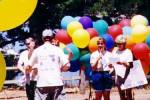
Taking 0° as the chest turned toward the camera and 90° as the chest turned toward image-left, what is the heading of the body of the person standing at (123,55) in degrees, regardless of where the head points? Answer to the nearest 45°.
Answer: approximately 45°

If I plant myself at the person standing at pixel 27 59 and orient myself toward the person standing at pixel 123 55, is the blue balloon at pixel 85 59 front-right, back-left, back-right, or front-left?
front-left

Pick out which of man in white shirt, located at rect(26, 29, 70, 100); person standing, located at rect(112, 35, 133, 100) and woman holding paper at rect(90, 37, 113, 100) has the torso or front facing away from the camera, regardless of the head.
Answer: the man in white shirt

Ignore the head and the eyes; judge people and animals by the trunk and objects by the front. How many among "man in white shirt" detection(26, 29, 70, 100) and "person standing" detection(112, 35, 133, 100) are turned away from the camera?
1

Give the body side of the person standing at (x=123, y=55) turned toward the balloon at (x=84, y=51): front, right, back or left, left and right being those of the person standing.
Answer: right

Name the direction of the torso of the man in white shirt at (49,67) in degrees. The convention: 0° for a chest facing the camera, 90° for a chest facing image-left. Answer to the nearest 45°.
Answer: approximately 180°

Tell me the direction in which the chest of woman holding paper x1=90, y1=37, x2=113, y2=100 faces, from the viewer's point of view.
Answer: toward the camera

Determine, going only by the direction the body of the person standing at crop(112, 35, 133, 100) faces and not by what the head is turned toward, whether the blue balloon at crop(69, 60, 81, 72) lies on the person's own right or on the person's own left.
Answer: on the person's own right
